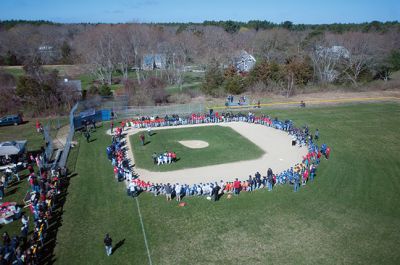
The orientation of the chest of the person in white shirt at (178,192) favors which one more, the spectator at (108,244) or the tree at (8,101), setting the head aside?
the tree

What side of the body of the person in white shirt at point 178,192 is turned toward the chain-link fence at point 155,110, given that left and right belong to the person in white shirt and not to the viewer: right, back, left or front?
front

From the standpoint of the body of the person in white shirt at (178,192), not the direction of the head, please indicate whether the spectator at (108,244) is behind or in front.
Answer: behind

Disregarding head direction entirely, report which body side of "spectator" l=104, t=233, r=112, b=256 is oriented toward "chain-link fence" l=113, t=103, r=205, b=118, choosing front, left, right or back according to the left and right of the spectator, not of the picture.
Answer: front

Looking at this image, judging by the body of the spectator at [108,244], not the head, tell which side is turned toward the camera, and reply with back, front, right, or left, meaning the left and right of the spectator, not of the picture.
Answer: back

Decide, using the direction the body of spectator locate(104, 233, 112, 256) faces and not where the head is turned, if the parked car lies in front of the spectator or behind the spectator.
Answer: in front

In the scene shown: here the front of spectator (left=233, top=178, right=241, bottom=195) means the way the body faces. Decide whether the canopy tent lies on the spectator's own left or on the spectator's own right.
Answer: on the spectator's own left

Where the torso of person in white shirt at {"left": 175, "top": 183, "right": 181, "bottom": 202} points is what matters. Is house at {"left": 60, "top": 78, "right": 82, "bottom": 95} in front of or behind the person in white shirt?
in front

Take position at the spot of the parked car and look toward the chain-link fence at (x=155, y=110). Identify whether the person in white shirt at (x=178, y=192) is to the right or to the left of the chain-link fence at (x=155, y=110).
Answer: right

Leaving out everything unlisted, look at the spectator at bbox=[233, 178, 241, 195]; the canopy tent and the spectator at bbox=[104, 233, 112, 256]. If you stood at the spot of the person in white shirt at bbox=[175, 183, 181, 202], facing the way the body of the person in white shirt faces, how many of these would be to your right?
1

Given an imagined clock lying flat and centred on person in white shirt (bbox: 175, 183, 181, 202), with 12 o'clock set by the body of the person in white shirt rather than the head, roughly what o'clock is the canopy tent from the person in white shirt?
The canopy tent is roughly at 10 o'clock from the person in white shirt.

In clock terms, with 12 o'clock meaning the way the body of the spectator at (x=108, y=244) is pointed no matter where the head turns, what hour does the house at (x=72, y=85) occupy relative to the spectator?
The house is roughly at 12 o'clock from the spectator.

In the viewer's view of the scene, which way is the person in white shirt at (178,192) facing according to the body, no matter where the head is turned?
away from the camera

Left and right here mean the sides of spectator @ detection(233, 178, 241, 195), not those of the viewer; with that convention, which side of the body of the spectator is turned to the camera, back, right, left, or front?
back
